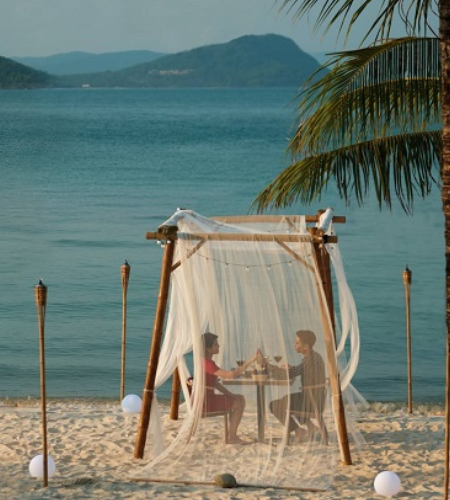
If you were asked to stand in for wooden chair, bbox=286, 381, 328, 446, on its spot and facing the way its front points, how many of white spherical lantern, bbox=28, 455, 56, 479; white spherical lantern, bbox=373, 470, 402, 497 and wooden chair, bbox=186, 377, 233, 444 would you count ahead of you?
2

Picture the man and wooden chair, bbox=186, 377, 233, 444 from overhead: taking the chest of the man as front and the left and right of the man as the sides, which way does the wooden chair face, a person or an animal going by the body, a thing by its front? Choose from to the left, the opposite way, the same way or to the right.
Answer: the opposite way

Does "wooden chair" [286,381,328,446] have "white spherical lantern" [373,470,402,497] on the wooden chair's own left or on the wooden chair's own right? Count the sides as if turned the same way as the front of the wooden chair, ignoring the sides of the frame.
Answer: on the wooden chair's own left

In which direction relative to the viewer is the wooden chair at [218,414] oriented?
to the viewer's right

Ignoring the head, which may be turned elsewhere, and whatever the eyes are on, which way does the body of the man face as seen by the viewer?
to the viewer's left

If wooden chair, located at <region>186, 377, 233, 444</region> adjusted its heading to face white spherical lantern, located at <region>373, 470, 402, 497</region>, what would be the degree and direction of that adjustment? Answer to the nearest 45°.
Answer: approximately 45° to its right

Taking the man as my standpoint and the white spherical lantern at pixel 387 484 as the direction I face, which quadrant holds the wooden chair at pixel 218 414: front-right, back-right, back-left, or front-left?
back-right

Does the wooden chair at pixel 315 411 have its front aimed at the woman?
yes

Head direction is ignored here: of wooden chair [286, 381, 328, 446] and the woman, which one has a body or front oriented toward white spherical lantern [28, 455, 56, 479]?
the wooden chair

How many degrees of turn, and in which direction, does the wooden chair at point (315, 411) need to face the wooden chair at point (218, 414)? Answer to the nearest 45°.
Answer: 0° — it already faces it

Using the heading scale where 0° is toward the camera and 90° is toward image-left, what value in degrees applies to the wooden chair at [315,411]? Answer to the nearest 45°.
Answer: approximately 90°

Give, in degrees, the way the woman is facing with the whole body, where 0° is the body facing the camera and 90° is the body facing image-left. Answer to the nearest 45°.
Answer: approximately 270°

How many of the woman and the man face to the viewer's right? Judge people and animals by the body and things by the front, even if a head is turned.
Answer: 1

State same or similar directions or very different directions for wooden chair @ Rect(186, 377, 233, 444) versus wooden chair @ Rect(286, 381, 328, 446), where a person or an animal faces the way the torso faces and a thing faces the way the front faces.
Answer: very different directions

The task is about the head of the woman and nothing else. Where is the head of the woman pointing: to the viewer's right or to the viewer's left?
to the viewer's right

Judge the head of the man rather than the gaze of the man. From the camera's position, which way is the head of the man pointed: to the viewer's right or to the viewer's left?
to the viewer's left
